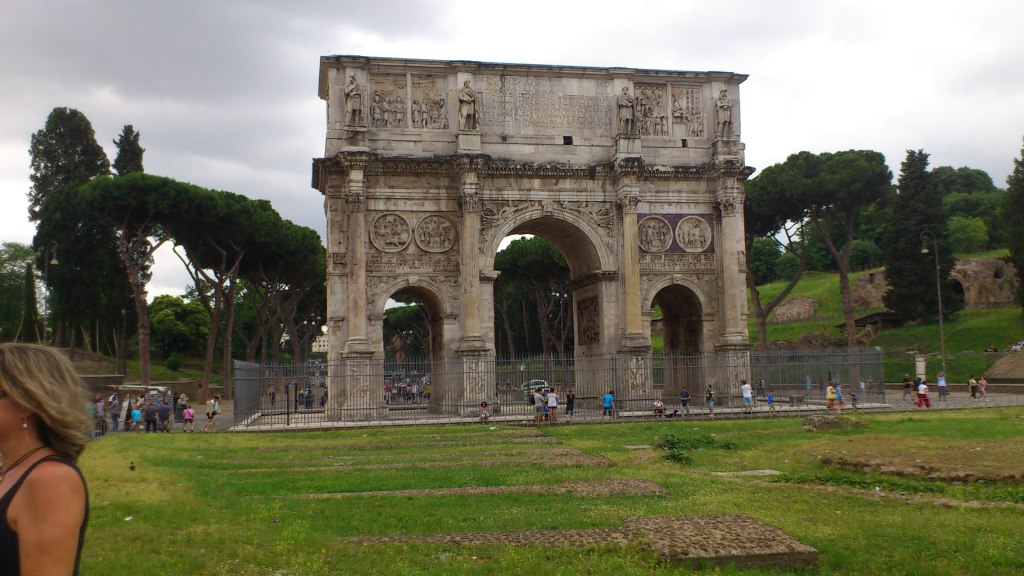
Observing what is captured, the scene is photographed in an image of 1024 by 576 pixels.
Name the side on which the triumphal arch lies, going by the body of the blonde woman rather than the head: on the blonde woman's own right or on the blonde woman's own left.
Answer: on the blonde woman's own right

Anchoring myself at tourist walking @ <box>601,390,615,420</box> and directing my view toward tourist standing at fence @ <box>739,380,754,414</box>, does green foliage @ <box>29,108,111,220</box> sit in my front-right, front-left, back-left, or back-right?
back-left

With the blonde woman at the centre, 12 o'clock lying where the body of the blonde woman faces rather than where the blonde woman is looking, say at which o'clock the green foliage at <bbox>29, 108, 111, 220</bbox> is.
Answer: The green foliage is roughly at 3 o'clock from the blonde woman.

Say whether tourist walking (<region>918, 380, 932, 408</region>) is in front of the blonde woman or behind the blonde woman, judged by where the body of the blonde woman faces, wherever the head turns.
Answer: behind

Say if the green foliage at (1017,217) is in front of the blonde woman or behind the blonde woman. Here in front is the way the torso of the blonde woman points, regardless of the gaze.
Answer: behind

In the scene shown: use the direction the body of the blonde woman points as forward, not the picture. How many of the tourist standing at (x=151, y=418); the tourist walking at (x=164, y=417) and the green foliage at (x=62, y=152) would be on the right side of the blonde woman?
3

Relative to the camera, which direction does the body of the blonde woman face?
to the viewer's left

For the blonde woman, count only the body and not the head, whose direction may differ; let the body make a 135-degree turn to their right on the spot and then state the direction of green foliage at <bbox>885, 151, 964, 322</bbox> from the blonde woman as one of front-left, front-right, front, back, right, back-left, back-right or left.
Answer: front

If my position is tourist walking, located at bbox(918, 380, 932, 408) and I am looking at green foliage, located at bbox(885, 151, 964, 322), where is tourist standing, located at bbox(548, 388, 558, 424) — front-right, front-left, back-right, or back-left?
back-left

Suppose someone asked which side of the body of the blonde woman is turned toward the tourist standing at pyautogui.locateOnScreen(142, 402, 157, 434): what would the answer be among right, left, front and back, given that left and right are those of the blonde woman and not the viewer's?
right

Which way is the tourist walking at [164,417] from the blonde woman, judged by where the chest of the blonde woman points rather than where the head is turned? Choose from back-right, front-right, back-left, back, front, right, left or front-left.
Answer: right
